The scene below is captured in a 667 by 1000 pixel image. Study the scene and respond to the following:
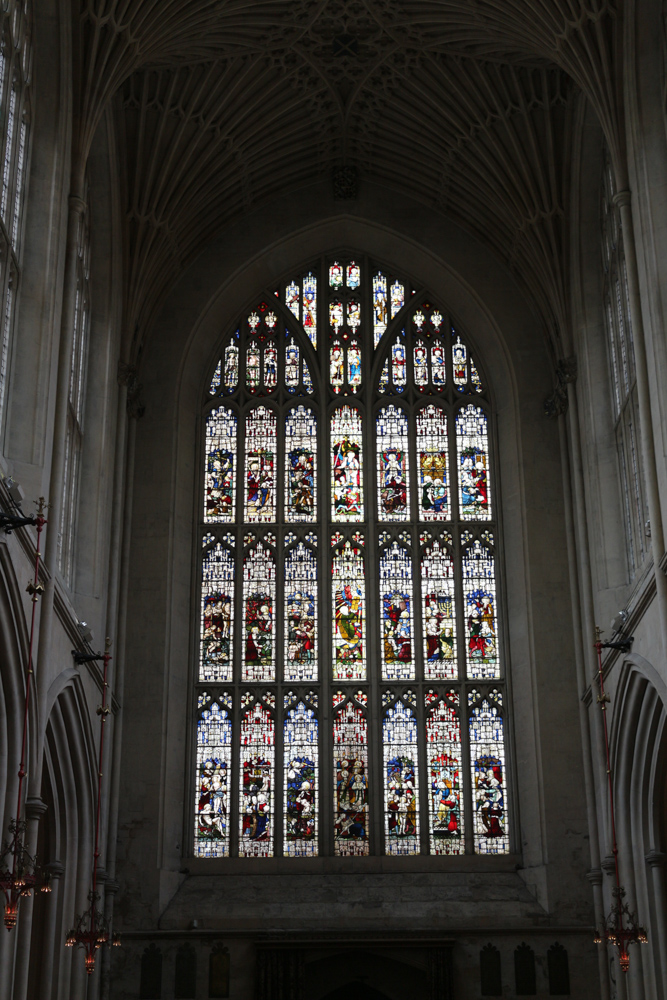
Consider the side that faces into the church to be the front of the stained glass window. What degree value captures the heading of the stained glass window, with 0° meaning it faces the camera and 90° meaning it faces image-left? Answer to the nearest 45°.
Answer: approximately 0°

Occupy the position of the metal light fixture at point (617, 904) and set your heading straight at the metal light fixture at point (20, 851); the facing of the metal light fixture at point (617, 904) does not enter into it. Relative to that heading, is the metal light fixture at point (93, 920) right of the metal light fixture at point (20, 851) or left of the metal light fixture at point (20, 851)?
right

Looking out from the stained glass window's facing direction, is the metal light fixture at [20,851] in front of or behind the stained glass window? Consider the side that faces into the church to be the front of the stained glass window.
in front

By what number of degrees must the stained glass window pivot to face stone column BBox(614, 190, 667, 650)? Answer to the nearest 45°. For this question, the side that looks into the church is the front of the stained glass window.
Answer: approximately 45° to its left
